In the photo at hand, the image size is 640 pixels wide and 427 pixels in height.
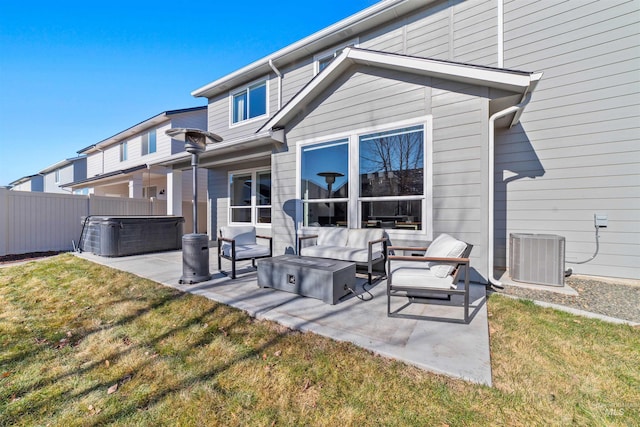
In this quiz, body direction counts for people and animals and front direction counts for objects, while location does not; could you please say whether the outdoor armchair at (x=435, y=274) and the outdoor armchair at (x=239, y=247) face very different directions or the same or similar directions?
very different directions

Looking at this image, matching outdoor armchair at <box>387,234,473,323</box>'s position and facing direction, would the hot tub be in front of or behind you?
in front

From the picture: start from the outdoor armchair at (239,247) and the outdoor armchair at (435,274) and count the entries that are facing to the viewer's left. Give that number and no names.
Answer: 1

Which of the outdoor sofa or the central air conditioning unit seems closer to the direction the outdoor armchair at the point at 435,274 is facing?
the outdoor sofa

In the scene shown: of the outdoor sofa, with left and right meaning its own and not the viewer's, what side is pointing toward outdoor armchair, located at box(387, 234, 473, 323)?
left

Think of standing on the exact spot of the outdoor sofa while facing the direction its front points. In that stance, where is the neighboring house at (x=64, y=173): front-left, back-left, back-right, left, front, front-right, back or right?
right

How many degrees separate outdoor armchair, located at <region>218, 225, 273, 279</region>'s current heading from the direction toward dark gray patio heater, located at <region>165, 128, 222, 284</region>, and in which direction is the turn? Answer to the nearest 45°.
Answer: approximately 90° to its right

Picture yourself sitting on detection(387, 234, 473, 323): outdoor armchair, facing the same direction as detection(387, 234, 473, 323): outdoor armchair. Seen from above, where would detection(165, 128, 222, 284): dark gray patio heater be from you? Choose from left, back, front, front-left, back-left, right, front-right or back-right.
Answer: front

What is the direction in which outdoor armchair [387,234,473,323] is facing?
to the viewer's left

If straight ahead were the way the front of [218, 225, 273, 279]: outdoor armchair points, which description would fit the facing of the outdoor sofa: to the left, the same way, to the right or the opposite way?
to the right

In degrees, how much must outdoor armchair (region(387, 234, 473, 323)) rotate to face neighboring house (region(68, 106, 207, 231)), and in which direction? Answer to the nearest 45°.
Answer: approximately 45° to its right

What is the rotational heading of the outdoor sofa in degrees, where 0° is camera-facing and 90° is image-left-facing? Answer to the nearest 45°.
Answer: approximately 45°

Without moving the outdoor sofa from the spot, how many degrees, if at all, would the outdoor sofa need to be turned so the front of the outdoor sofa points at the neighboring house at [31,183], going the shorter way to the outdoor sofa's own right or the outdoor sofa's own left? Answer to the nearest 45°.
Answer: approximately 90° to the outdoor sofa's own right

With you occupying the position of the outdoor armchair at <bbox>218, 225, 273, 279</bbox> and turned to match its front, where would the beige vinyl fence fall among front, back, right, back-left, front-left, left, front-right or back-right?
back
